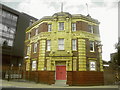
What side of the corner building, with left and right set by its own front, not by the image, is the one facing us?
front
